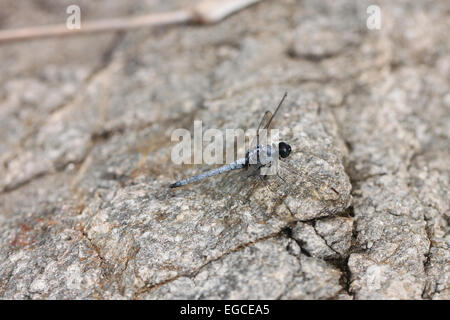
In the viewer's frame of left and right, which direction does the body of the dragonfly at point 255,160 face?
facing to the right of the viewer
